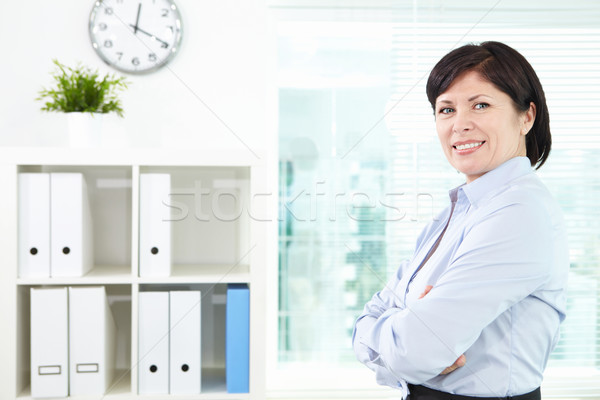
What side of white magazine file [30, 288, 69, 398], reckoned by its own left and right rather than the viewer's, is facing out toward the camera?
front

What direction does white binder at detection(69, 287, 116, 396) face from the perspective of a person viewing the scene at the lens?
facing the viewer

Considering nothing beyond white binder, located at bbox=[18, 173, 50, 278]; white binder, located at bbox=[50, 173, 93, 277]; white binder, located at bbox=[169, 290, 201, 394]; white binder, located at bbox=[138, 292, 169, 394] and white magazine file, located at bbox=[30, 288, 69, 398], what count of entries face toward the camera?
5

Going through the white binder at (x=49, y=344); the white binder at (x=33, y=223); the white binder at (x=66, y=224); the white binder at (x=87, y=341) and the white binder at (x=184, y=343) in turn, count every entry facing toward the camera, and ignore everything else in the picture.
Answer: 5

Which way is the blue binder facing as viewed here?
toward the camera

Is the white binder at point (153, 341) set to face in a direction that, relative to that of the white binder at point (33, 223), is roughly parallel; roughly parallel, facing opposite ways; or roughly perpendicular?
roughly parallel

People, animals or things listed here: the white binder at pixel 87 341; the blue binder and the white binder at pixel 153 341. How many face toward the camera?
3

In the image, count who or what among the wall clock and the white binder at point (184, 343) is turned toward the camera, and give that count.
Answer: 2

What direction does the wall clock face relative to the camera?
toward the camera
